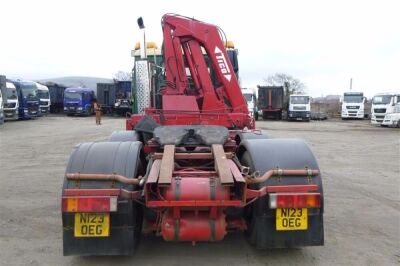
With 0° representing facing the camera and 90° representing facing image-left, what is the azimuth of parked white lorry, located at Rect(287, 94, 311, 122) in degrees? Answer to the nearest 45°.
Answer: approximately 0°

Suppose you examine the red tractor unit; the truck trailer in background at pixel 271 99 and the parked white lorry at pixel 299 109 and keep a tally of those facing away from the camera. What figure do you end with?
2

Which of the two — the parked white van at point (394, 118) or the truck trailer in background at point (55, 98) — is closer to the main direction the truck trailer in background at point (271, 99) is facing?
the truck trailer in background

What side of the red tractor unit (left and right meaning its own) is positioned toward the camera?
back

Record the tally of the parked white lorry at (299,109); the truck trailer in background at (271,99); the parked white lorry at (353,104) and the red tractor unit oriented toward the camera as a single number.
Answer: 2

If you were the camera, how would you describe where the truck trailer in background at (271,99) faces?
facing away from the viewer

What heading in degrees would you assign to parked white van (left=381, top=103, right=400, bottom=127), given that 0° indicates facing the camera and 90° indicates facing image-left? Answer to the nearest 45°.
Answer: approximately 45°

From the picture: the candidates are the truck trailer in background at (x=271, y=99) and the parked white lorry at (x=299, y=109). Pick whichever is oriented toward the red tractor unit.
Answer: the parked white lorry

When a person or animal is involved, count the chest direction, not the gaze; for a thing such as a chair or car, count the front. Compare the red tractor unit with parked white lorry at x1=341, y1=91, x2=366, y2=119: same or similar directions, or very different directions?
very different directions

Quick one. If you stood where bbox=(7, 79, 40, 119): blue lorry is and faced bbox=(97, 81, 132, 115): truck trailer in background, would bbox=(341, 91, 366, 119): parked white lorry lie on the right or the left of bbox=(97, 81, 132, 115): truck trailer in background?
right

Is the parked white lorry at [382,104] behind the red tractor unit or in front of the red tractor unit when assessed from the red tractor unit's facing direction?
in front

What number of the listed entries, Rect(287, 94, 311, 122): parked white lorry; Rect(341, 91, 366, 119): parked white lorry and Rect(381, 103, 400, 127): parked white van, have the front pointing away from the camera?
0

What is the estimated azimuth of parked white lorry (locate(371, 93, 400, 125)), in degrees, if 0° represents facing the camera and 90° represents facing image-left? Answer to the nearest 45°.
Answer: approximately 45°

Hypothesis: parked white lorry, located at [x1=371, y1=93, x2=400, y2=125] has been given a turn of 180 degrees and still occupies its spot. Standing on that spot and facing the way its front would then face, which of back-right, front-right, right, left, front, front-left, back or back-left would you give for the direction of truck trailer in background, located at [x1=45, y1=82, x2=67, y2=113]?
back-left

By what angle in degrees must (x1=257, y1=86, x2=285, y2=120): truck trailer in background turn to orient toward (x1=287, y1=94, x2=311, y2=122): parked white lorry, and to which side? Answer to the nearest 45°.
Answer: approximately 90° to its right

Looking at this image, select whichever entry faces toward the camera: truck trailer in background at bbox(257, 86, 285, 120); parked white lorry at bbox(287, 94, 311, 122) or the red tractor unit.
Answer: the parked white lorry

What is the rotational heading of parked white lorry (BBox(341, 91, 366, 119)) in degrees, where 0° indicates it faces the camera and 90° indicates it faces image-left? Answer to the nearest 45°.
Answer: approximately 0°
